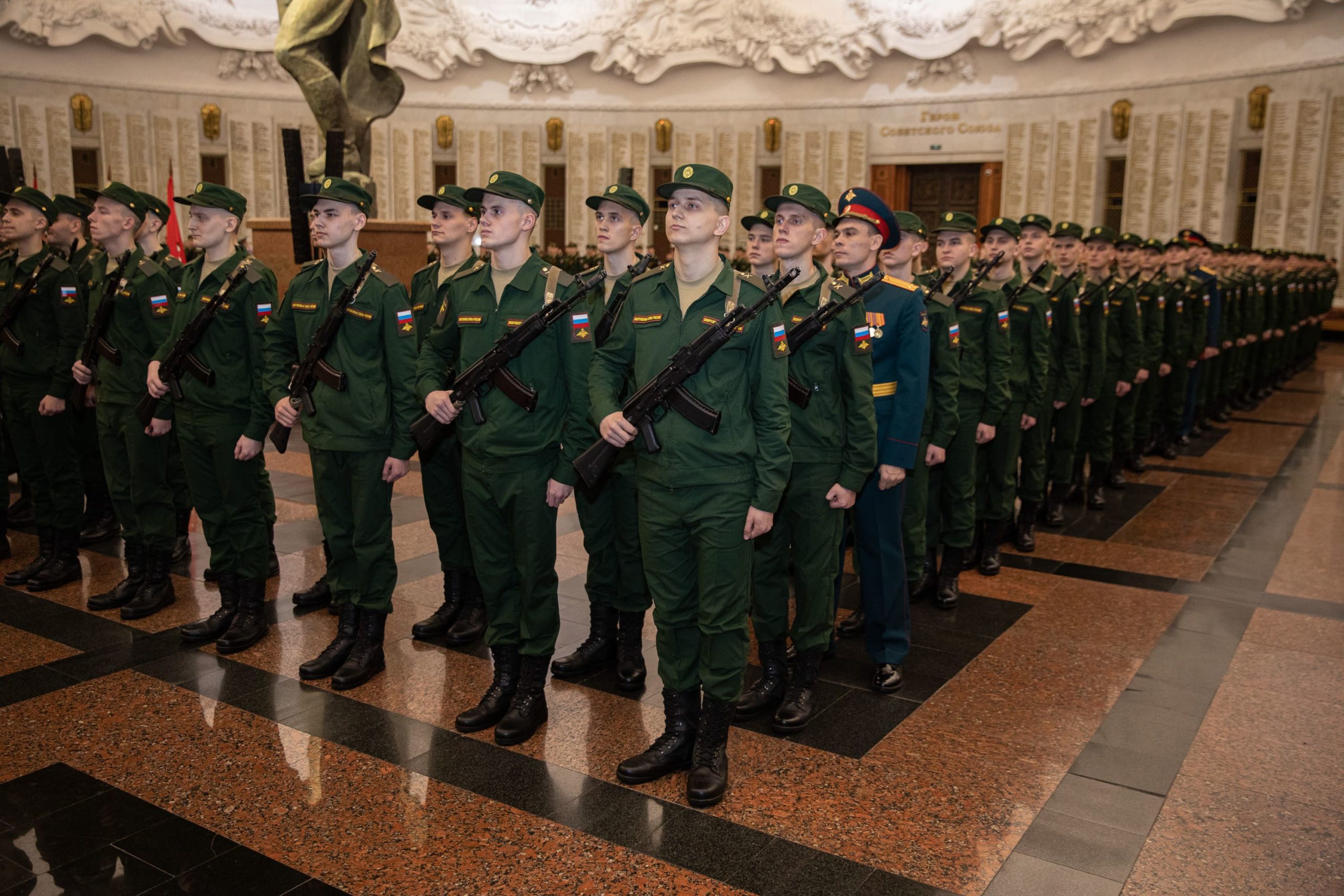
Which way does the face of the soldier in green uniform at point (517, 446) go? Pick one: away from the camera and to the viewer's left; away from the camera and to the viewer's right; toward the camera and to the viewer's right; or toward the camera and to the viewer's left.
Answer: toward the camera and to the viewer's left

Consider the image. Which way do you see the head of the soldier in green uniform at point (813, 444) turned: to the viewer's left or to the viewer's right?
to the viewer's left

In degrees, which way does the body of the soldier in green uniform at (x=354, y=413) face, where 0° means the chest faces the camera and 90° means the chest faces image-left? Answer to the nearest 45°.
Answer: approximately 45°

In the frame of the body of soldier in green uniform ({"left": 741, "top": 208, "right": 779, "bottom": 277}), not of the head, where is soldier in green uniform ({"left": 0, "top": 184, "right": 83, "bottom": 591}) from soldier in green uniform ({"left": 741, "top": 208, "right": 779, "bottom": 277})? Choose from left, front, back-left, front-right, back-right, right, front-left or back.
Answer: front-right

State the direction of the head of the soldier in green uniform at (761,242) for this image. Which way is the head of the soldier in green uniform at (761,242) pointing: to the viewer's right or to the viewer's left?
to the viewer's left

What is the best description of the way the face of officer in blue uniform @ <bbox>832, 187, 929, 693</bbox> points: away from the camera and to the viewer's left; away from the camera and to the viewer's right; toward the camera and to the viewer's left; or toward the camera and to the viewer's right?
toward the camera and to the viewer's left

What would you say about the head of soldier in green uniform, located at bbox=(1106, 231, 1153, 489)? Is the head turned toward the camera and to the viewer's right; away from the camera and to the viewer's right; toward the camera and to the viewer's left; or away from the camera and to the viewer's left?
toward the camera and to the viewer's left

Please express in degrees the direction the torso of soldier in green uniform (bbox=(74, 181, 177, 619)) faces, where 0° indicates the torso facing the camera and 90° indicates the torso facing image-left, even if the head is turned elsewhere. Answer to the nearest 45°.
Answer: approximately 45°

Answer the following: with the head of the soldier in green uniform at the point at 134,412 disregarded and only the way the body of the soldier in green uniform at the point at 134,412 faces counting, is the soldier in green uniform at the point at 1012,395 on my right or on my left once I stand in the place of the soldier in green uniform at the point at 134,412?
on my left

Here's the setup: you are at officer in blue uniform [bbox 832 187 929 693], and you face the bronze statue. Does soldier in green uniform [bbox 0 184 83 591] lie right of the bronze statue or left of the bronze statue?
left

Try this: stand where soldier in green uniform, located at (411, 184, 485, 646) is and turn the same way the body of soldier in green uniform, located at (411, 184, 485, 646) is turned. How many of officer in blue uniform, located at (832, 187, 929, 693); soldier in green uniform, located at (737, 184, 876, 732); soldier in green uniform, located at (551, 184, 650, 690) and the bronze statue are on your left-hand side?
3

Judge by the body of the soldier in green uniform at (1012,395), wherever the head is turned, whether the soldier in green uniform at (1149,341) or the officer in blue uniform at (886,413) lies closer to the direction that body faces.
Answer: the officer in blue uniform

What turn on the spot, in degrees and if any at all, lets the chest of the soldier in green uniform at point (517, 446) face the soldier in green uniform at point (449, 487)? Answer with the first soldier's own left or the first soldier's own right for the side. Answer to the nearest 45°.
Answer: approximately 135° to the first soldier's own right

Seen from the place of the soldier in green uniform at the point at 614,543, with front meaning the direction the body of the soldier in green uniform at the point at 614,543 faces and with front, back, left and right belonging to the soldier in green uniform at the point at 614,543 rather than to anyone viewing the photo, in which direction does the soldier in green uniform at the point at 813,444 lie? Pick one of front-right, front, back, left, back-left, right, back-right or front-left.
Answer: left
